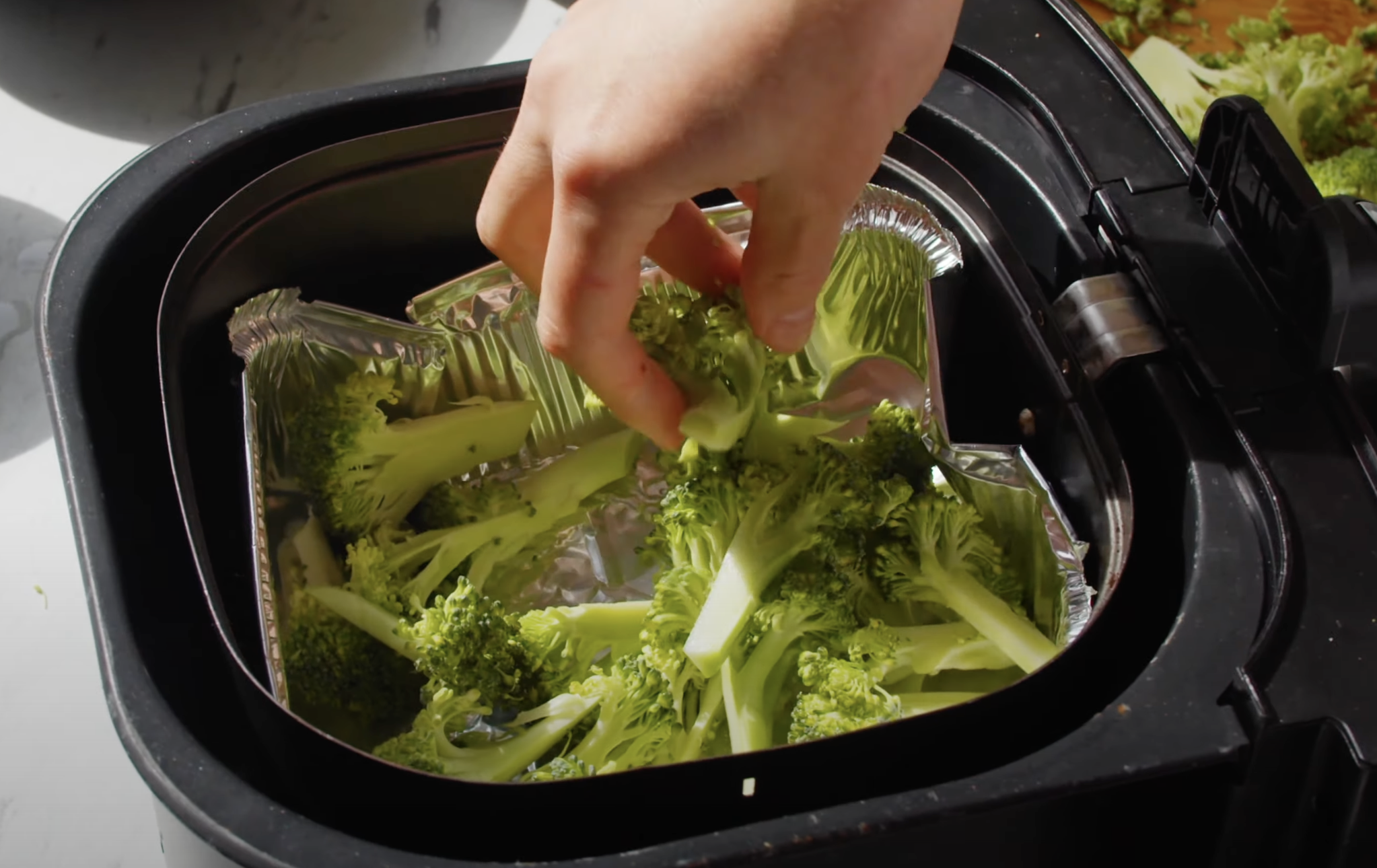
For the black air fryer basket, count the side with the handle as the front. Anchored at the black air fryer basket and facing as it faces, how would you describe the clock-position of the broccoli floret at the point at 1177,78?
The broccoli floret is roughly at 10 o'clock from the black air fryer basket.

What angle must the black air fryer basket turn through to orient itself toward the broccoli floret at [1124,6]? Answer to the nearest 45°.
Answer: approximately 45° to its left

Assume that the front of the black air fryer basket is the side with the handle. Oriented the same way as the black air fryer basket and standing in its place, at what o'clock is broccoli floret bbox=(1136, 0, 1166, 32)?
The broccoli floret is roughly at 10 o'clock from the black air fryer basket.

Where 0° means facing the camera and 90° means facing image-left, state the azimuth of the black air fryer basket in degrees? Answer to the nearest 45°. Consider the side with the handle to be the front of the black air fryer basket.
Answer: approximately 270°

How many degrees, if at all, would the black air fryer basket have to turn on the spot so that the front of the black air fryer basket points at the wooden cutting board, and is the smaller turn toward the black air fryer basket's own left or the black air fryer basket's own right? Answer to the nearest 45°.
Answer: approximately 45° to the black air fryer basket's own left

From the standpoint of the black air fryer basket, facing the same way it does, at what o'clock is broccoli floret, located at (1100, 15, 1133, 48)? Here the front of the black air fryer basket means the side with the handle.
The broccoli floret is roughly at 10 o'clock from the black air fryer basket.

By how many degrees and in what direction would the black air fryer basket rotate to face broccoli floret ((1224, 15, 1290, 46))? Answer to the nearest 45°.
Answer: approximately 45° to its left
